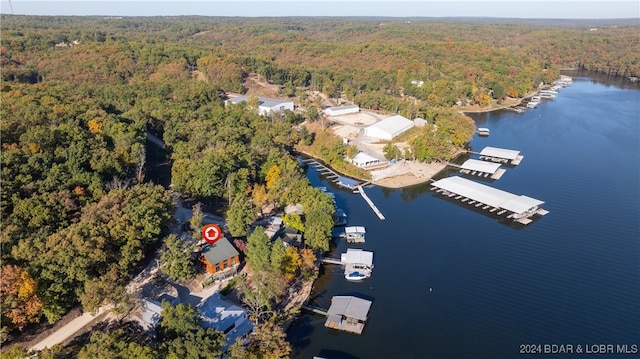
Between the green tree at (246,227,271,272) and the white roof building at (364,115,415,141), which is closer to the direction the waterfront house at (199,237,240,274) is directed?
the green tree

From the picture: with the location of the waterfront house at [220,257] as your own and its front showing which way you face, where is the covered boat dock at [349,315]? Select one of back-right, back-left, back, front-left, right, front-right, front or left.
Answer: front

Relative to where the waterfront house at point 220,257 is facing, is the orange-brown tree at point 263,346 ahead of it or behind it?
ahead

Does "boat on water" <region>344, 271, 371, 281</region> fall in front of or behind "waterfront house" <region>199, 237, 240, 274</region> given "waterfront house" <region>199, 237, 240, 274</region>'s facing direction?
in front

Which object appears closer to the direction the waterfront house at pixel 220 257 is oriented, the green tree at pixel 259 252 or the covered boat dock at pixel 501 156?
the green tree

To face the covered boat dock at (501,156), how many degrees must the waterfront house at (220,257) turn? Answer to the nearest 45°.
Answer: approximately 90° to its left

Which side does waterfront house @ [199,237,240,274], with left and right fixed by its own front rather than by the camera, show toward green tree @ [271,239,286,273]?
front

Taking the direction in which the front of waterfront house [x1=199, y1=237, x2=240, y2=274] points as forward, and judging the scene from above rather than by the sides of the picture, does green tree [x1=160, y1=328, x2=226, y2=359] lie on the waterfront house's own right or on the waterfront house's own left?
on the waterfront house's own right

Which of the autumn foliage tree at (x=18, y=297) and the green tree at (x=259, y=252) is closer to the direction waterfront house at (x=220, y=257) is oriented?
the green tree

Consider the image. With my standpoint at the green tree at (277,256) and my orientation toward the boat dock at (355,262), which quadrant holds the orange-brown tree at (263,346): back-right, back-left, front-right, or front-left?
back-right

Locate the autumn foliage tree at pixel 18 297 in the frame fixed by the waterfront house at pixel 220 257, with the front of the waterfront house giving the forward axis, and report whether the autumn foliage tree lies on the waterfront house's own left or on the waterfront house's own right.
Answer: on the waterfront house's own right

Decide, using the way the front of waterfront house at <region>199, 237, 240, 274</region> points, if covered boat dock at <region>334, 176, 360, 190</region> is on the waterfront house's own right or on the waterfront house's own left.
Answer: on the waterfront house's own left
